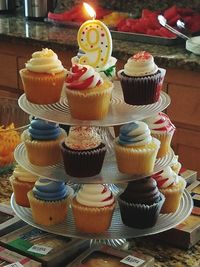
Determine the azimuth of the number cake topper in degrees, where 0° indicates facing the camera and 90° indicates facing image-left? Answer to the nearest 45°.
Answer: approximately 0°

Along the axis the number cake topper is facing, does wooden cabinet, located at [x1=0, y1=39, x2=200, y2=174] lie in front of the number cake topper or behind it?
behind
